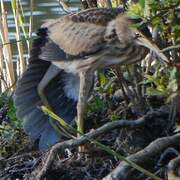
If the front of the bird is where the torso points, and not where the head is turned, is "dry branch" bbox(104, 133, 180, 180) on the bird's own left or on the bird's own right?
on the bird's own right

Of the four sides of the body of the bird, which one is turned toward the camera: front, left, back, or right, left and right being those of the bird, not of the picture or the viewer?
right

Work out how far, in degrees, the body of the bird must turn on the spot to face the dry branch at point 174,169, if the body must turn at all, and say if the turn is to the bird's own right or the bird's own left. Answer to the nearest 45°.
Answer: approximately 45° to the bird's own right
